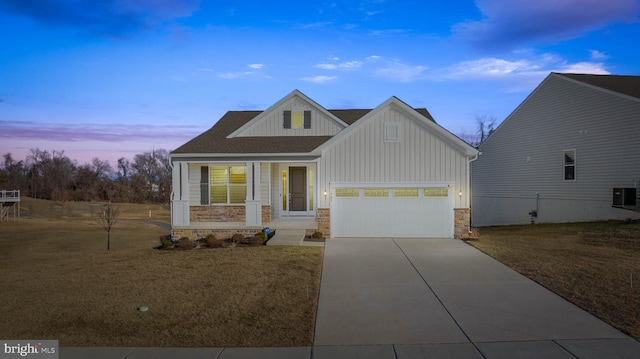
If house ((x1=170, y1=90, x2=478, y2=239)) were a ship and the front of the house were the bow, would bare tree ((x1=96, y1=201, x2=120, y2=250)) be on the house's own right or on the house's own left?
on the house's own right

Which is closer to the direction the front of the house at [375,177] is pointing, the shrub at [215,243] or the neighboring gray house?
the shrub

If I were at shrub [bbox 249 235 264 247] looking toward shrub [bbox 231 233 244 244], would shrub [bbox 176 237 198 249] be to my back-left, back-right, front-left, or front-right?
front-left

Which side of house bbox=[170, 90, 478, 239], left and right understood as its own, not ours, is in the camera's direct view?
front

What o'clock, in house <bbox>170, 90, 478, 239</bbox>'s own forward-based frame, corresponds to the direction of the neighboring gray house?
The neighboring gray house is roughly at 8 o'clock from the house.

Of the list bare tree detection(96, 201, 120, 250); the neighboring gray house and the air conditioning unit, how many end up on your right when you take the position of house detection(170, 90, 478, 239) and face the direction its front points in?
1

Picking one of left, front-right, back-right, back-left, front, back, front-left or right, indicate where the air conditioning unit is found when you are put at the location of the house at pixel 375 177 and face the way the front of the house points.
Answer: left

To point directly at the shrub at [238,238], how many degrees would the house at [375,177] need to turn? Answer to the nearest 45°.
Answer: approximately 90° to its right
